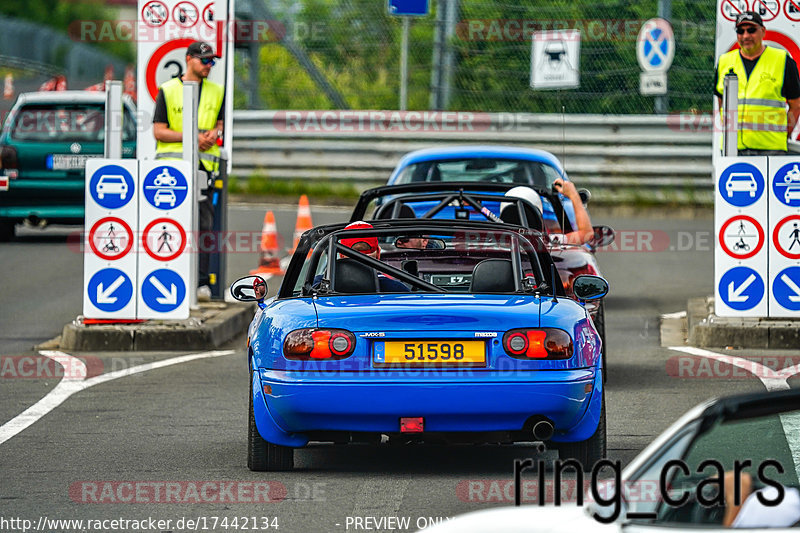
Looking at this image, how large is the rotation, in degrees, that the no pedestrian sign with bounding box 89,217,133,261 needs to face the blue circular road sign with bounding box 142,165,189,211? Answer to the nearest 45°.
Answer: approximately 90° to its left

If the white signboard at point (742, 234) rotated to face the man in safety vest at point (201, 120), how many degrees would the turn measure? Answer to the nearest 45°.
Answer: approximately 90° to its right

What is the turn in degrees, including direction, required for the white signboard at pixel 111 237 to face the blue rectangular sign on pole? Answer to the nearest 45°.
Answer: approximately 135° to its left

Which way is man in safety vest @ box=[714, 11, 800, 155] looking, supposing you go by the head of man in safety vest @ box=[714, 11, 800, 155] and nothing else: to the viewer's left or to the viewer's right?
to the viewer's left

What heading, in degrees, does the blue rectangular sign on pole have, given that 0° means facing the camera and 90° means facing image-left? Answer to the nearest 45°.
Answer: approximately 0°

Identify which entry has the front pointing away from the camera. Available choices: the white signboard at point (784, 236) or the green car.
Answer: the green car

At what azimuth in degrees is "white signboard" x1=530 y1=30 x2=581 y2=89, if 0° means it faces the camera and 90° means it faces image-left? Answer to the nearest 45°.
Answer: approximately 0°

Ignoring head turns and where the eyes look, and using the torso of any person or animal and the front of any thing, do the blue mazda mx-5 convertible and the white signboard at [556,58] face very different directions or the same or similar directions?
very different directions

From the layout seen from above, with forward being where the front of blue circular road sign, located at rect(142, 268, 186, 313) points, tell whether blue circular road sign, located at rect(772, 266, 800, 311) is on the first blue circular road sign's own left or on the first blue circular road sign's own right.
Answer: on the first blue circular road sign's own left

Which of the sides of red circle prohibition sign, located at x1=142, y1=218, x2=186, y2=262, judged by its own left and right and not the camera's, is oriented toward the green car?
back

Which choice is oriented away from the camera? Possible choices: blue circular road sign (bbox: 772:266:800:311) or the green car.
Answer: the green car
